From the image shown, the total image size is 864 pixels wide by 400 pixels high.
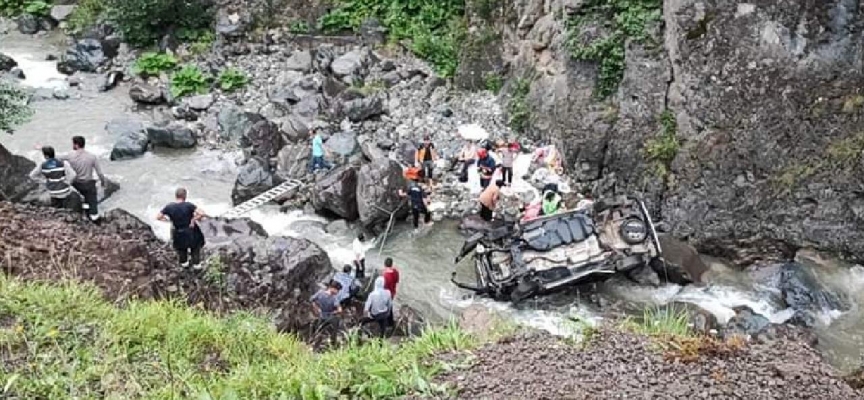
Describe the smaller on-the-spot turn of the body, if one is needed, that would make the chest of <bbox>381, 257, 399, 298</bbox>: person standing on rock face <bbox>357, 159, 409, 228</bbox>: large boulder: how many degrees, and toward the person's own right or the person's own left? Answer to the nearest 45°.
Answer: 0° — they already face it

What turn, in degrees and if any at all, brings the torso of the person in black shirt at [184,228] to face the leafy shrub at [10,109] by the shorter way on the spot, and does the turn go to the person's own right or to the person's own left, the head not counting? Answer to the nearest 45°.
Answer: approximately 45° to the person's own left

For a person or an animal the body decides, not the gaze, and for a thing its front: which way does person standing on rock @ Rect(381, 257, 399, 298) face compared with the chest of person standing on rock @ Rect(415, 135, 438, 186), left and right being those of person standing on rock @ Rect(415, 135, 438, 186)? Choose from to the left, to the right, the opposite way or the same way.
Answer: the opposite way

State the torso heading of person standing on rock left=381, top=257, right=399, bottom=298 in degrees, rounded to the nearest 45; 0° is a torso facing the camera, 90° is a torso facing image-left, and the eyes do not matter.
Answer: approximately 180°

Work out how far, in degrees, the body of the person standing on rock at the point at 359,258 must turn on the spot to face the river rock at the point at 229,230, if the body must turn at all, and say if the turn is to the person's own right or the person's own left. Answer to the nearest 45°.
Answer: approximately 135° to the person's own left

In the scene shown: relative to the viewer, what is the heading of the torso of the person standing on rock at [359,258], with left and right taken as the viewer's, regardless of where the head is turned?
facing away from the viewer and to the right of the viewer

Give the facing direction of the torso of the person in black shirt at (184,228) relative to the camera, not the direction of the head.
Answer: away from the camera

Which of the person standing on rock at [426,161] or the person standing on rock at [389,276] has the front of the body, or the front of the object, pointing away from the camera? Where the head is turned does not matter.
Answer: the person standing on rock at [389,276]

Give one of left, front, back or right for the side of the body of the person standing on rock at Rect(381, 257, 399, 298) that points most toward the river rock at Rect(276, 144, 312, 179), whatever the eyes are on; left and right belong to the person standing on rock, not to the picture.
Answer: front
